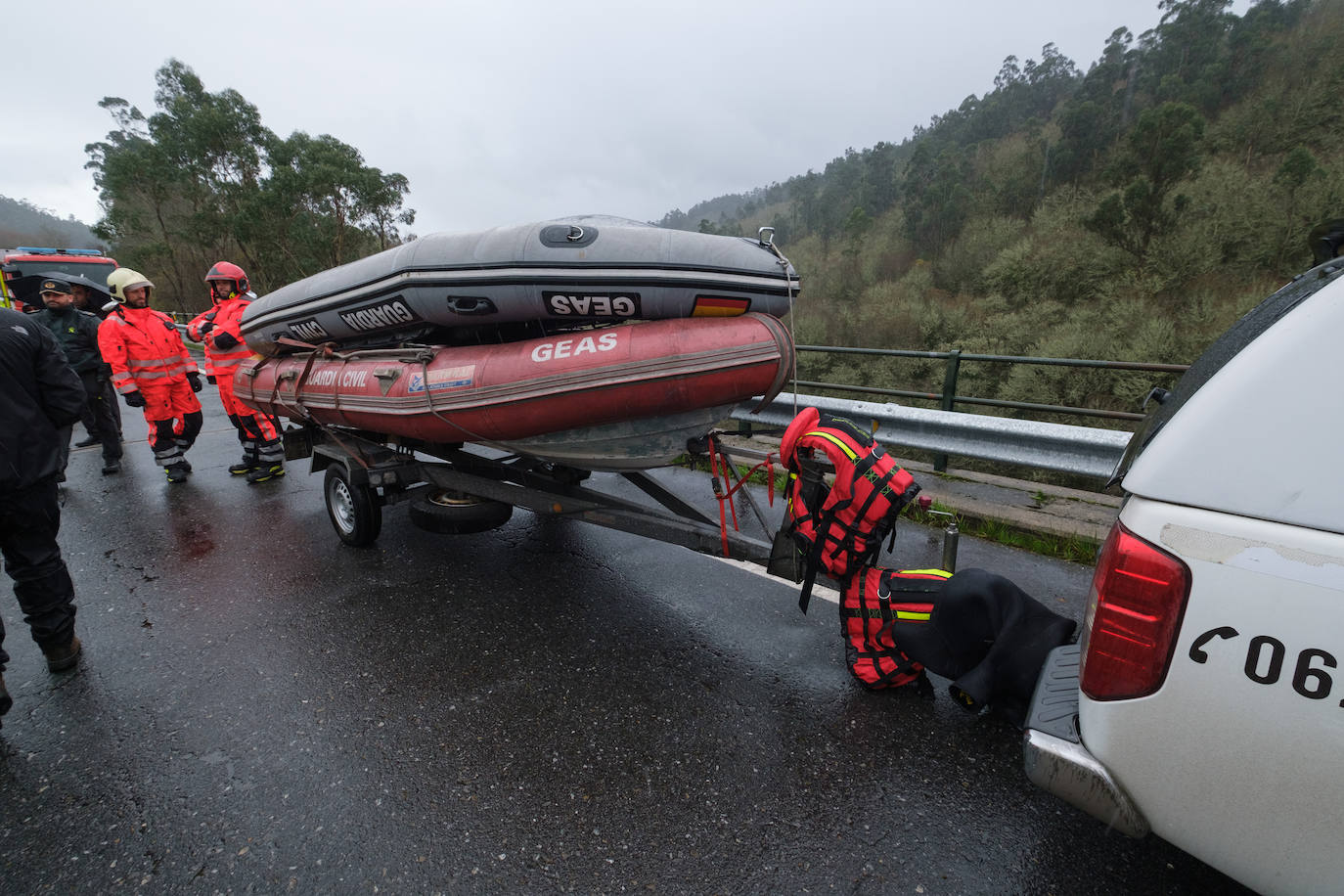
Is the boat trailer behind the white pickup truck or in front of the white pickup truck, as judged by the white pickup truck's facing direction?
behind

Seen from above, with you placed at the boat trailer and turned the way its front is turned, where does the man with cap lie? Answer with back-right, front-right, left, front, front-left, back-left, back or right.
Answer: back

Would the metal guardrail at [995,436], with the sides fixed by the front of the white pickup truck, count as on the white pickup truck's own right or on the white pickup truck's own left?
on the white pickup truck's own left

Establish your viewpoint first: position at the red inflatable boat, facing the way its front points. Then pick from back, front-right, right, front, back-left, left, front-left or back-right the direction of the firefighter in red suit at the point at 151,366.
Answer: back

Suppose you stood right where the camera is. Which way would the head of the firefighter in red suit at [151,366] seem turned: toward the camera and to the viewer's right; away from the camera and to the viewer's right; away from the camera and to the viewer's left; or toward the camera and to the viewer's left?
toward the camera and to the viewer's right

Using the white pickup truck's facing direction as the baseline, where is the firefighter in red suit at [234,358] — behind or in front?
behind
